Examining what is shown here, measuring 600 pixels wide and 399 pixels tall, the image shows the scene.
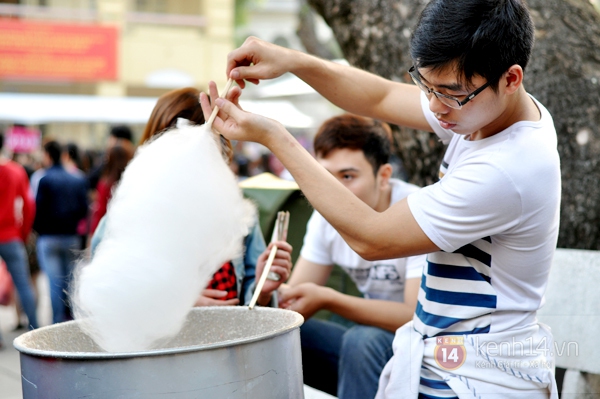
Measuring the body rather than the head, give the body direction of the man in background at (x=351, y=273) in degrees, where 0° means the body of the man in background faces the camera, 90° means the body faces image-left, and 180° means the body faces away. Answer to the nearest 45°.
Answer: approximately 45°

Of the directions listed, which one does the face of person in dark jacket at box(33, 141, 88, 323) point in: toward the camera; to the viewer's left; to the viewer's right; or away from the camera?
away from the camera

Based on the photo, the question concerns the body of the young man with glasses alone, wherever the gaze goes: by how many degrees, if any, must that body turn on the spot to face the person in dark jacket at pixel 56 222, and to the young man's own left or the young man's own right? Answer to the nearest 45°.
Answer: approximately 90° to the young man's own right

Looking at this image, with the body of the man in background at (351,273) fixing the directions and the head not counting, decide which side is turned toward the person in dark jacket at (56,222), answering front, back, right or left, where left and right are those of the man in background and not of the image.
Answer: right

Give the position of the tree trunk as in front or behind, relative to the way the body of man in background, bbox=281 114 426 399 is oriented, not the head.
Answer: behind

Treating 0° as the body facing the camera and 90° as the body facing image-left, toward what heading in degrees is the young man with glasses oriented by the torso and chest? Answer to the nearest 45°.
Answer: approximately 45°
